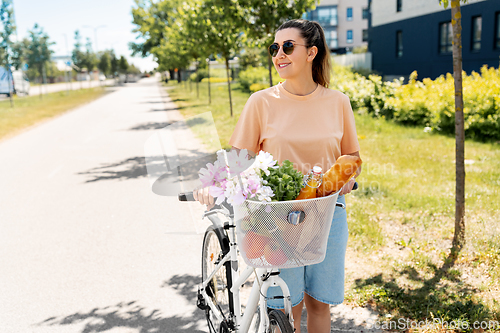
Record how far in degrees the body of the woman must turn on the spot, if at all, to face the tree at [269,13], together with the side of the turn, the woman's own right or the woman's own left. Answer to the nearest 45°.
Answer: approximately 180°

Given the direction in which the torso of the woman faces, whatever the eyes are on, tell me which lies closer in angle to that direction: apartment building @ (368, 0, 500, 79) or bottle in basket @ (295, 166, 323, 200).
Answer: the bottle in basket

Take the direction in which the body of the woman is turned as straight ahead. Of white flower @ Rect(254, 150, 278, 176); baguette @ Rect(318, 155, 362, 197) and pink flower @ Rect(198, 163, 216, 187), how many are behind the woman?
0

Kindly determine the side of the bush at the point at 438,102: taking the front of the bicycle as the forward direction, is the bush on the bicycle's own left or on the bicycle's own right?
on the bicycle's own left

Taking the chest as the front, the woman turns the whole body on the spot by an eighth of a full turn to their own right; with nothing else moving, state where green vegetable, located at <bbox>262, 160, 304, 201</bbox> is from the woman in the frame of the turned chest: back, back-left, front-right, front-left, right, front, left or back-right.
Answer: front-left

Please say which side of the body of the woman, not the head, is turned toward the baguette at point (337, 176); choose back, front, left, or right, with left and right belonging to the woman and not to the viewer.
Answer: front

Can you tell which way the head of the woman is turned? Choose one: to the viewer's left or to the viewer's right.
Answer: to the viewer's left

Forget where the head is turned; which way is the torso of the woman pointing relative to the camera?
toward the camera

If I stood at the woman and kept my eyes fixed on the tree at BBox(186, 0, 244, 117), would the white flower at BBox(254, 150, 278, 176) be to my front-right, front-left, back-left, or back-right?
back-left

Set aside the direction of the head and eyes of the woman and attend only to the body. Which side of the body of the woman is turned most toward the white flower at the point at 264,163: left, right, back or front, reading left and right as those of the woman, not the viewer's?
front

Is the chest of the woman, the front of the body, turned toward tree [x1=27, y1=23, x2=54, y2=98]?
no

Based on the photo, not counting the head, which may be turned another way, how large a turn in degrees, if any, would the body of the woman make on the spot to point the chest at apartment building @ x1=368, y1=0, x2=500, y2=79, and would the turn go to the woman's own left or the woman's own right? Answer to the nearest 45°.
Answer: approximately 180°

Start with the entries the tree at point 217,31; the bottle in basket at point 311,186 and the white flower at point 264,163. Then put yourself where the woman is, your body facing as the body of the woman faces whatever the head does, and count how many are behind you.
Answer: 1
